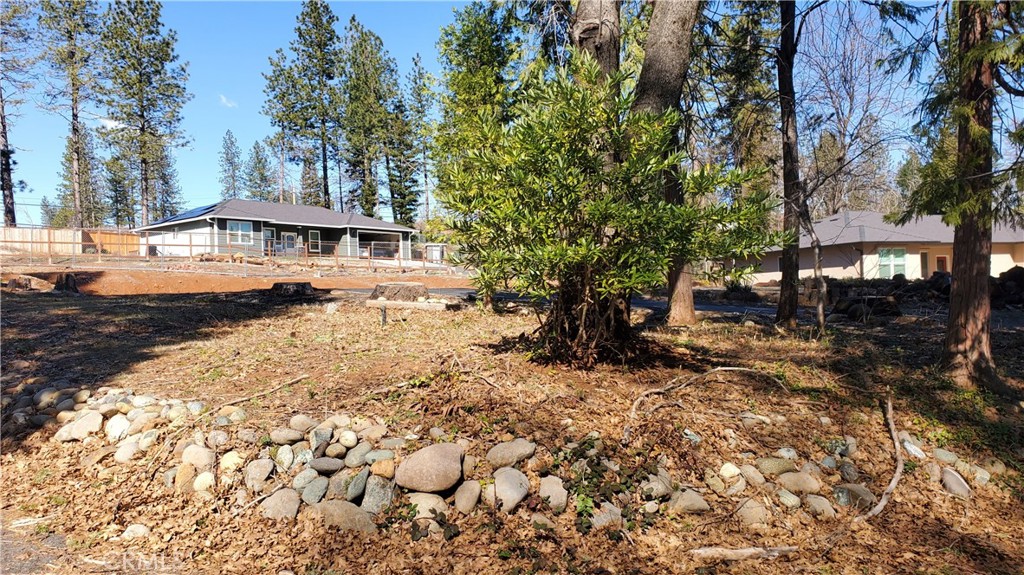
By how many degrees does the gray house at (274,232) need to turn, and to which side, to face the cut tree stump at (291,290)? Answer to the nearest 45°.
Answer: approximately 45° to its right

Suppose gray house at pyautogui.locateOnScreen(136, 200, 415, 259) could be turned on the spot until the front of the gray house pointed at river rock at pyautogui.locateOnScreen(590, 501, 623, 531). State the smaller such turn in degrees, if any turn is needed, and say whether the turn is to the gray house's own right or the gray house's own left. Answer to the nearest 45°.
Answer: approximately 45° to the gray house's own right

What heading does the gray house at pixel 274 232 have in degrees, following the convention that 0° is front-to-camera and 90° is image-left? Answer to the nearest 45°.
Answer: approximately 315°

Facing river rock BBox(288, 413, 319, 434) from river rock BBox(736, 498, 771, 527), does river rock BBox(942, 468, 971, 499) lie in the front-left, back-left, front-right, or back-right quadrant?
back-right

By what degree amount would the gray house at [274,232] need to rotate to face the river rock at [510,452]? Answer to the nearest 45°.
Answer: approximately 45° to its right

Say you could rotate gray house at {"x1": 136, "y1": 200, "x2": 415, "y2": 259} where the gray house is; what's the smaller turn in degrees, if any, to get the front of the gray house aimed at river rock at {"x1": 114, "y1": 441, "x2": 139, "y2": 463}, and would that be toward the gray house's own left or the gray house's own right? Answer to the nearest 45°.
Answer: approximately 45° to the gray house's own right

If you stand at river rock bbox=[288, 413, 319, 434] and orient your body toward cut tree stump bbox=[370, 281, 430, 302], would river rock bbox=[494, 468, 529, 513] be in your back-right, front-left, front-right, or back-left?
back-right

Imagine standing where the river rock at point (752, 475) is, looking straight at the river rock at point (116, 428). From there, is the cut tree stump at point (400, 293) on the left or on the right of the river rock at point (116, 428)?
right

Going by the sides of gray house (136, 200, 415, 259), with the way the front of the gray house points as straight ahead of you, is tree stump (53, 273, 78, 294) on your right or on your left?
on your right
